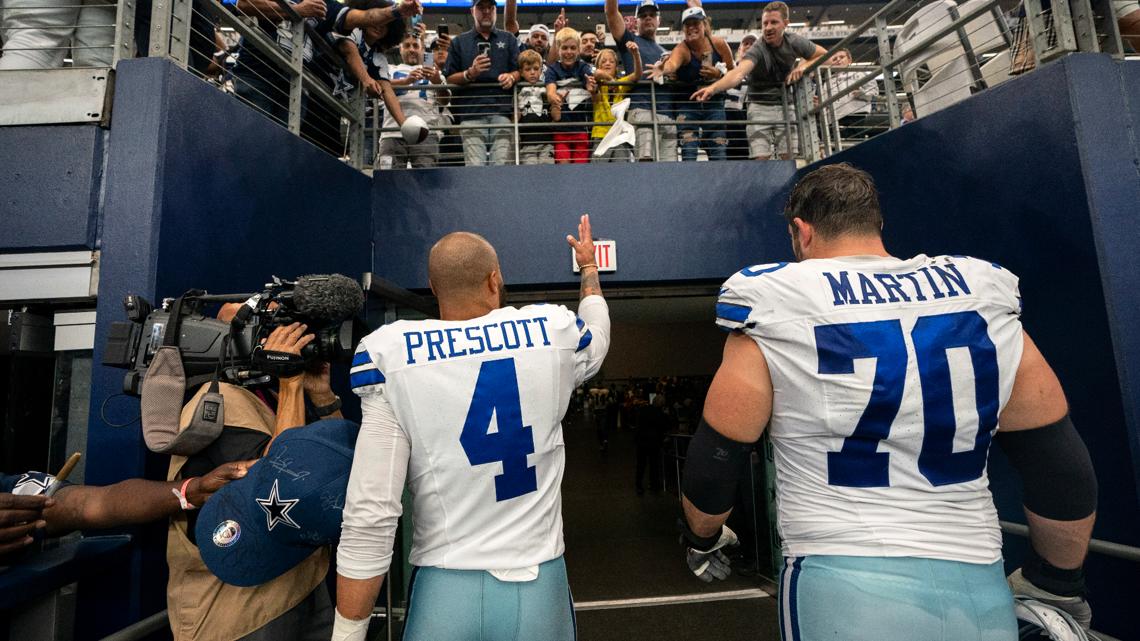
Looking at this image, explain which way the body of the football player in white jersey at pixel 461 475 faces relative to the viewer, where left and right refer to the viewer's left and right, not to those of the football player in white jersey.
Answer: facing away from the viewer

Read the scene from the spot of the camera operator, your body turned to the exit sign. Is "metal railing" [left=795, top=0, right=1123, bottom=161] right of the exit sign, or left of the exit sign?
right

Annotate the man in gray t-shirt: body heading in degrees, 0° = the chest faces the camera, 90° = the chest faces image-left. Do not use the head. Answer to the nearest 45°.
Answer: approximately 45°

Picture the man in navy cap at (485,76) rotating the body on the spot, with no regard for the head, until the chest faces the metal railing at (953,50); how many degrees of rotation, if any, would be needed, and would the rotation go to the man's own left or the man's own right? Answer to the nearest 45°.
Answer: approximately 45° to the man's own left

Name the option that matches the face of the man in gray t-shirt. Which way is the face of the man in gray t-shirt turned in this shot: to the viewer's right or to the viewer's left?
to the viewer's left

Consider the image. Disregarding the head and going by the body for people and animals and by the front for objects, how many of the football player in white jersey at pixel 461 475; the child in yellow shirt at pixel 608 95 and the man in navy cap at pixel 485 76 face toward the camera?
2

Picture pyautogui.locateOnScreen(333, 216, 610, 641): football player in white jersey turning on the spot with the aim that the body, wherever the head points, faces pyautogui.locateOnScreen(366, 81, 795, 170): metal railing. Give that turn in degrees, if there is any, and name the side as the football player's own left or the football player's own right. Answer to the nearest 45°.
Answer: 0° — they already face it
